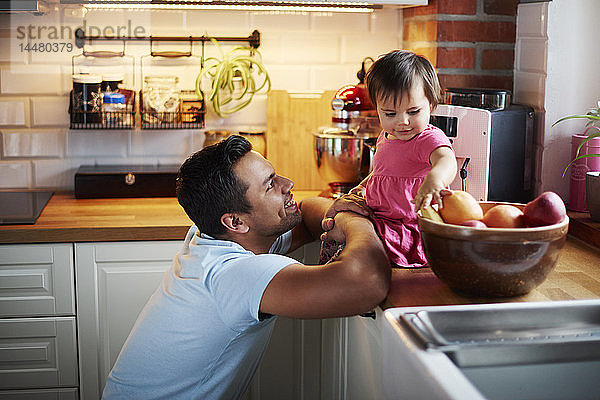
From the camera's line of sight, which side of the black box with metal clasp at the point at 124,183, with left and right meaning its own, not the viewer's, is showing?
front

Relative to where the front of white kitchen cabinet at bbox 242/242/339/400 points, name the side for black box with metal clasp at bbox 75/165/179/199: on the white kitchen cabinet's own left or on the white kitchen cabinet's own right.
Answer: on the white kitchen cabinet's own right

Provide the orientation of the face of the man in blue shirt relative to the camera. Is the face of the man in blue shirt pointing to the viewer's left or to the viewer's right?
to the viewer's right

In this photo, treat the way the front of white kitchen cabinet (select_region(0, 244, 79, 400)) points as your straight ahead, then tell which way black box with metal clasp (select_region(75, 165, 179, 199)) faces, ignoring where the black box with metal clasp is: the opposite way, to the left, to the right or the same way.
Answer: the same way

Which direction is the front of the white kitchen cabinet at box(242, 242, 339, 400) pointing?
toward the camera

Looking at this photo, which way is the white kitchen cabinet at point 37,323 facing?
toward the camera

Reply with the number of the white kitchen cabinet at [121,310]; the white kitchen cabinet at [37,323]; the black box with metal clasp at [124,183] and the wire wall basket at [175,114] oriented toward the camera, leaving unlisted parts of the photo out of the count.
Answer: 4
